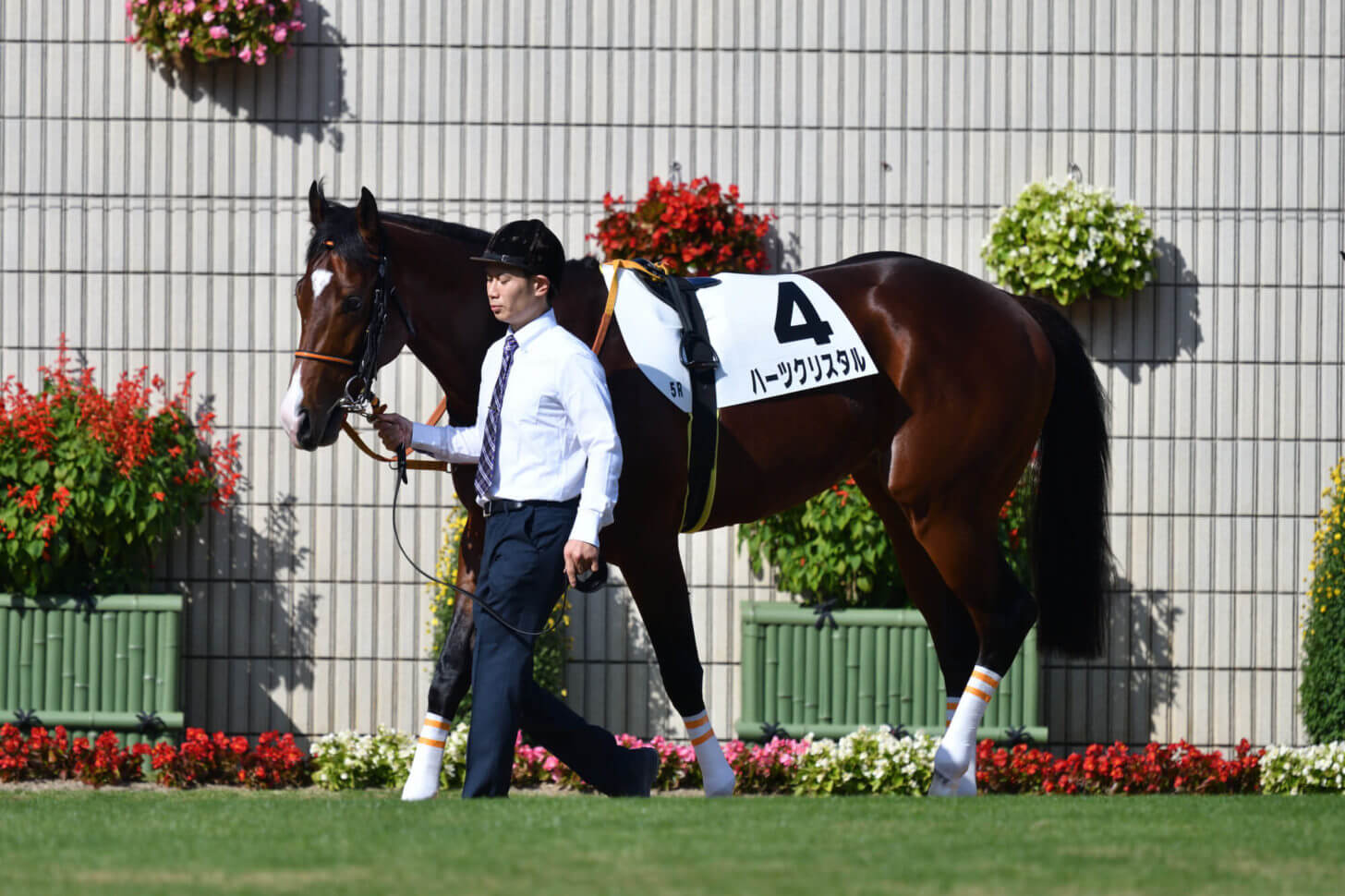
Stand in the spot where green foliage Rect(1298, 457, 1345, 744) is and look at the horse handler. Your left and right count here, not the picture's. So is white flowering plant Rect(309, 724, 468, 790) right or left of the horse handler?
right

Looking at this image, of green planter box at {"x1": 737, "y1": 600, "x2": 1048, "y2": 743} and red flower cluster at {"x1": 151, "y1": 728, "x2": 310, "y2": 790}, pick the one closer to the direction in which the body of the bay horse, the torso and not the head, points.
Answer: the red flower cluster

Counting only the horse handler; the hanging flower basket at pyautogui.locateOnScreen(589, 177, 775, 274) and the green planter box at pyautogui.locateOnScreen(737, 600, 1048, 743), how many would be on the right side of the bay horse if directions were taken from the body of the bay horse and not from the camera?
2

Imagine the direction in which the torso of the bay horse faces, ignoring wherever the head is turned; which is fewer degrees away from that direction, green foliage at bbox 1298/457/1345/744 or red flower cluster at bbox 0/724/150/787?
the red flower cluster

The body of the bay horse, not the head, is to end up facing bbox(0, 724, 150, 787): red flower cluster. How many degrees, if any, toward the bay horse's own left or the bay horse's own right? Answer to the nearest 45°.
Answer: approximately 45° to the bay horse's own right

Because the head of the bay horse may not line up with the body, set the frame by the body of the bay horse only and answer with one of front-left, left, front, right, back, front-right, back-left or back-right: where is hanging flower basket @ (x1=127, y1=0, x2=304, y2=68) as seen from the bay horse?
front-right

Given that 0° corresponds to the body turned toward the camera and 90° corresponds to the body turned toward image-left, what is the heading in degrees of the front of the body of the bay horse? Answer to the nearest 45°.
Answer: approximately 90°

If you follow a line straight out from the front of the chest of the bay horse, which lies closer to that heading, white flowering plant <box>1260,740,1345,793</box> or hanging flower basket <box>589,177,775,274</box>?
the hanging flower basket

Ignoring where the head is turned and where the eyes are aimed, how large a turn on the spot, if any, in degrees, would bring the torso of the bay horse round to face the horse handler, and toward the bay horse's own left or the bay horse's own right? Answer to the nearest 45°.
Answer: approximately 45° to the bay horse's own left

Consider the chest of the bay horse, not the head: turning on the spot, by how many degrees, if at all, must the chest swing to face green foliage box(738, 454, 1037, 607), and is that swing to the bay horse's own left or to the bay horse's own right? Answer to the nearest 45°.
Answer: approximately 90° to the bay horse's own right

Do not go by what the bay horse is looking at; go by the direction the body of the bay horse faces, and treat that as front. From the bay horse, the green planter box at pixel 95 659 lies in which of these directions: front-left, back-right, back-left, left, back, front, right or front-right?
front-right

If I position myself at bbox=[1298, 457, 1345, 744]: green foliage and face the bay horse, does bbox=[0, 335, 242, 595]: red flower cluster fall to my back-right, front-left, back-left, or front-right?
front-right

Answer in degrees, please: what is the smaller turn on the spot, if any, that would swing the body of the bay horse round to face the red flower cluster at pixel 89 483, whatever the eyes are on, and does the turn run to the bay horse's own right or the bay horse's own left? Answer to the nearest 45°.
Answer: approximately 45° to the bay horse's own right

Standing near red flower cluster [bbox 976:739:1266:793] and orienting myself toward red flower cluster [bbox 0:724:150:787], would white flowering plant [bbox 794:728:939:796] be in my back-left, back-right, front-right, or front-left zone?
front-left

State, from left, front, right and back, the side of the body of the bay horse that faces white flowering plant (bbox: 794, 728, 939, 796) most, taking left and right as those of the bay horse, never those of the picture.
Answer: right
